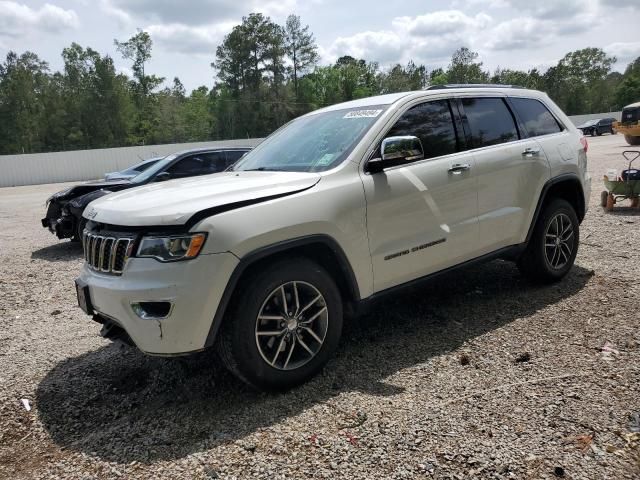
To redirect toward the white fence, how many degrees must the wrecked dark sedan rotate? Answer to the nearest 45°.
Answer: approximately 135° to its right

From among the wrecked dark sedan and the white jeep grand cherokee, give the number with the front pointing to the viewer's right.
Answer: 0

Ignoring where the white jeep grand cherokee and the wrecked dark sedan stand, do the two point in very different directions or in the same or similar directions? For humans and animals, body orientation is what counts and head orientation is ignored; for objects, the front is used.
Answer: same or similar directions

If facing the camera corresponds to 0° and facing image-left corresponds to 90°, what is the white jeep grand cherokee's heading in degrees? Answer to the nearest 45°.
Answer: approximately 45°

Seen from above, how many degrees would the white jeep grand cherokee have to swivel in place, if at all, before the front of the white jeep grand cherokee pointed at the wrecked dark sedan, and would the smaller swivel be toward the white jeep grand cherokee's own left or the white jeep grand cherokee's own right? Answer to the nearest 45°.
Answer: approximately 90° to the white jeep grand cherokee's own right

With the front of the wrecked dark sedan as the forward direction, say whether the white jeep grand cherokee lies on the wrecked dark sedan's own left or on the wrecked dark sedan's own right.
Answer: on the wrecked dark sedan's own left

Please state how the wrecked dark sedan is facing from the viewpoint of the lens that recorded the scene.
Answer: facing the viewer and to the left of the viewer
